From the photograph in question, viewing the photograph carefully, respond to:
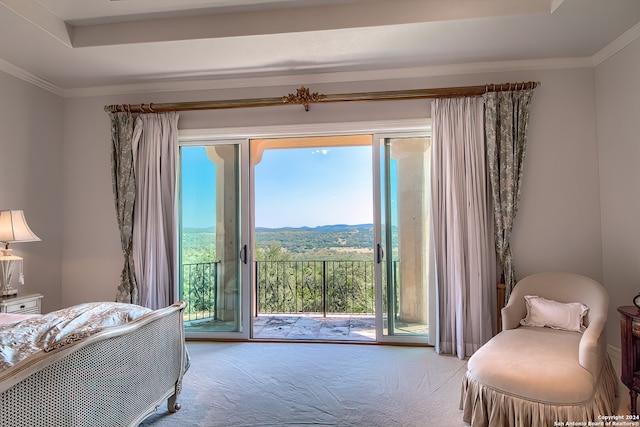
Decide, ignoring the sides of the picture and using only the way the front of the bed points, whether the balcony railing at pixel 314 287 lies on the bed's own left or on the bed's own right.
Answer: on the bed's own left

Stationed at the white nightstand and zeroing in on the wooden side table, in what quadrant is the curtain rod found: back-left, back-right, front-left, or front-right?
front-left

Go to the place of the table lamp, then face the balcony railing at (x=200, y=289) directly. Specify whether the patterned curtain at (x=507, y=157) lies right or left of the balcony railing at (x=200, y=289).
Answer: right

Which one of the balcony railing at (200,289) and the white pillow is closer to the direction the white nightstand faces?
the white pillow

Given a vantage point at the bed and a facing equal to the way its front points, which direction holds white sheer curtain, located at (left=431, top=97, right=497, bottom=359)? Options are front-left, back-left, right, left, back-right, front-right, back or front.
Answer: front-left

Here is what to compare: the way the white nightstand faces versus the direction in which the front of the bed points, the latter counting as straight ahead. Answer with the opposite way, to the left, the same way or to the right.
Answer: the same way

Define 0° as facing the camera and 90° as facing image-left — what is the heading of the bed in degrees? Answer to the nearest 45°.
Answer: approximately 315°

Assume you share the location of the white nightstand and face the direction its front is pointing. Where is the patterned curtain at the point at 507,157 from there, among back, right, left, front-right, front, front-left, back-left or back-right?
front

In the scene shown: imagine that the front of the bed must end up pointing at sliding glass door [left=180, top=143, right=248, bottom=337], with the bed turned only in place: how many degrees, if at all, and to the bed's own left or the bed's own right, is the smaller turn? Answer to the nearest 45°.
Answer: approximately 90° to the bed's own left

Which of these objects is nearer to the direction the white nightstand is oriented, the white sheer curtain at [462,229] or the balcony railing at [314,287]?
the white sheer curtain

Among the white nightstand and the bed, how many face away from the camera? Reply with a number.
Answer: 0

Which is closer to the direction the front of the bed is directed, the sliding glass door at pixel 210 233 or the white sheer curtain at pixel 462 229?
the white sheer curtain

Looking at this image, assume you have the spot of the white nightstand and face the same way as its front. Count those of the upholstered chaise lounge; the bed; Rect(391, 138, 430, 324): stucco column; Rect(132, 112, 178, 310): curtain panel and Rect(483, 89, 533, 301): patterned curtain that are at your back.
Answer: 0

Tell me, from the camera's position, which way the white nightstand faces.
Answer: facing the viewer and to the right of the viewer

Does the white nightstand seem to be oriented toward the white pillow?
yes

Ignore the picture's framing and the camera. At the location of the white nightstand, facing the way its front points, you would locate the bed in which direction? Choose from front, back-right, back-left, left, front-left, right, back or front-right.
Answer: front-right
